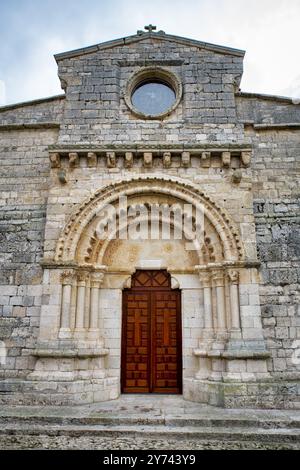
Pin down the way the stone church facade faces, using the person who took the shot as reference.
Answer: facing the viewer
